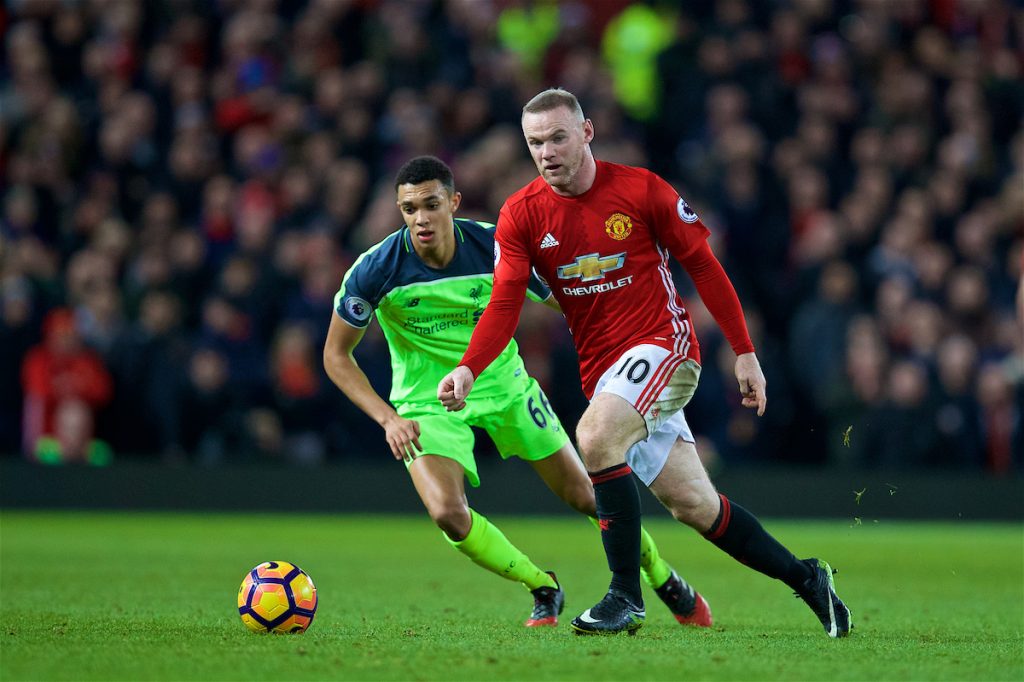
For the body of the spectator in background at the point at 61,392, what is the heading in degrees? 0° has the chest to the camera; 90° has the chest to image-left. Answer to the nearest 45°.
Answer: approximately 0°

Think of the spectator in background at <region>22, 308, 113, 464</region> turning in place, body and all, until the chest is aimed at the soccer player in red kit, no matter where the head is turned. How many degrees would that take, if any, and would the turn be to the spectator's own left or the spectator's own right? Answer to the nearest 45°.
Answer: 0° — they already face them

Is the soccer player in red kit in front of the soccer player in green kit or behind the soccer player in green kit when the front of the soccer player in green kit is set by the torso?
in front

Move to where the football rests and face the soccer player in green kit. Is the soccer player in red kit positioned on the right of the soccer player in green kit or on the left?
right

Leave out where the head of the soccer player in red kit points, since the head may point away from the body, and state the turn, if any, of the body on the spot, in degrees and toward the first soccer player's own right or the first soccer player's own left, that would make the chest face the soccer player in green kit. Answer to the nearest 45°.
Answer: approximately 90° to the first soccer player's own right

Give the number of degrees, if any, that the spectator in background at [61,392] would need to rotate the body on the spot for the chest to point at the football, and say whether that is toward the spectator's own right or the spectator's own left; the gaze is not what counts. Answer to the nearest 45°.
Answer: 0° — they already face it

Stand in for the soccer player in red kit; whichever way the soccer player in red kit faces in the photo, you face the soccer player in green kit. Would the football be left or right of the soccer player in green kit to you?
left

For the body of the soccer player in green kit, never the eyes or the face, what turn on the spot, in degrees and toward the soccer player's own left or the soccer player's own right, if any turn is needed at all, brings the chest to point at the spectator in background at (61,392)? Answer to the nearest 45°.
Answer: approximately 135° to the soccer player's own right

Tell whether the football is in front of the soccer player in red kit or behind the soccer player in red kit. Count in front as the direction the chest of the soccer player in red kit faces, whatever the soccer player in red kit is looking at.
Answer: in front

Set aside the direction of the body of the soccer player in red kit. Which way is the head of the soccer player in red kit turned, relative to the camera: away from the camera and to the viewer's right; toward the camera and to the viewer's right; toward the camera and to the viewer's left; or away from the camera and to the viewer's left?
toward the camera and to the viewer's left

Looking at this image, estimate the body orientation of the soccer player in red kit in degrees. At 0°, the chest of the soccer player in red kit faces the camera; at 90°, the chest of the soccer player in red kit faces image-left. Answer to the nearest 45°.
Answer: approximately 45°

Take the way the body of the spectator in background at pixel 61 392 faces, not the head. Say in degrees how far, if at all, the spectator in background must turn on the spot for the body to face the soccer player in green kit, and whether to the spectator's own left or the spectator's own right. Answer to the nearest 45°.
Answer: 0° — they already face them
